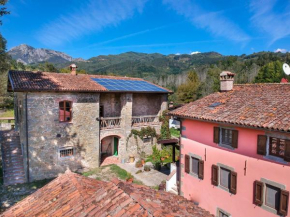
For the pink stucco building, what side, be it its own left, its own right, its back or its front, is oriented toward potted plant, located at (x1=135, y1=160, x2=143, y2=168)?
right

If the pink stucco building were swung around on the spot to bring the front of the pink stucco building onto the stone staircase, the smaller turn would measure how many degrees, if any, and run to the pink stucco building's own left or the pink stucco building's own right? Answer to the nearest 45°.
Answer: approximately 45° to the pink stucco building's own right

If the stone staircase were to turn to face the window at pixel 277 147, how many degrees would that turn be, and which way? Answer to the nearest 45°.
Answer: approximately 45° to its left

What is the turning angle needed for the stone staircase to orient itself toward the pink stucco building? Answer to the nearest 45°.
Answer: approximately 45° to its left

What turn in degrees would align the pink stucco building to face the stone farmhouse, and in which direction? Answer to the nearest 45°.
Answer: approximately 45° to its right

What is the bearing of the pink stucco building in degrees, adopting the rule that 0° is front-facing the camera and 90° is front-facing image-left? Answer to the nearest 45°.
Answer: approximately 45°
